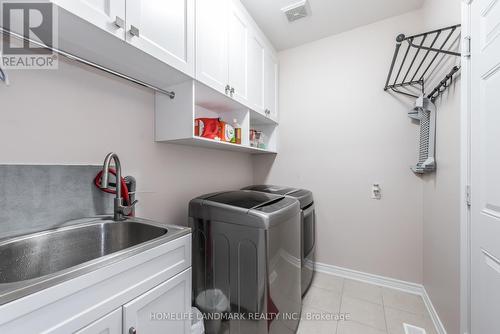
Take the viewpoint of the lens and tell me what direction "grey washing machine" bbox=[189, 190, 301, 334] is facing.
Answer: facing the viewer and to the right of the viewer

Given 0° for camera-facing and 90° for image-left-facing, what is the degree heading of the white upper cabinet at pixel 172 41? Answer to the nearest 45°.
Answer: approximately 315°

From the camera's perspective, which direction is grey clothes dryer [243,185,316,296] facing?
to the viewer's right

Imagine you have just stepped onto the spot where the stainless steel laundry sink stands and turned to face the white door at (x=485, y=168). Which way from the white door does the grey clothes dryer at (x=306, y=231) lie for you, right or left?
left

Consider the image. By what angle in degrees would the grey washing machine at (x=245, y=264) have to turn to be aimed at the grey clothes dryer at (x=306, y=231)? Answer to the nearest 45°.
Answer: approximately 90° to its left

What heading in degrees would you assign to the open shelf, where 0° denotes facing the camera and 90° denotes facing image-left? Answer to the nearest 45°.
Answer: approximately 315°

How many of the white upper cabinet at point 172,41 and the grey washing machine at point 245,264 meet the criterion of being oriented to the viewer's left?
0

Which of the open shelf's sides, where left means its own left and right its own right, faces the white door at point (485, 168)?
front
